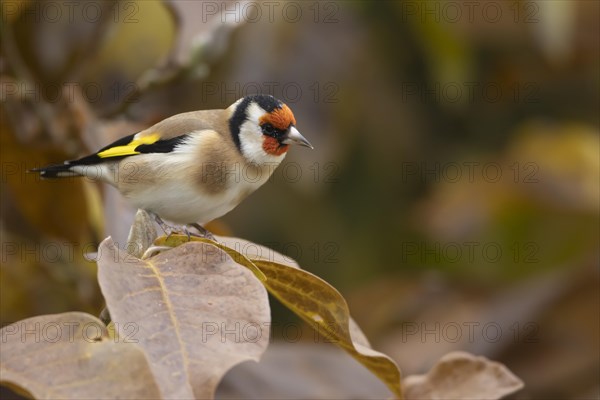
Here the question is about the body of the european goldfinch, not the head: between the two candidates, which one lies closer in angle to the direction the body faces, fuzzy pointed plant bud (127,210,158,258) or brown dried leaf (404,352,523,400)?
the brown dried leaf

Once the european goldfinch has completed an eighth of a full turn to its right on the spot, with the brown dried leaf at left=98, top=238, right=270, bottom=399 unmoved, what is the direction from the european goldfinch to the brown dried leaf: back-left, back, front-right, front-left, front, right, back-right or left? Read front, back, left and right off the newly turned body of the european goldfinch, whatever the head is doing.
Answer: front-right

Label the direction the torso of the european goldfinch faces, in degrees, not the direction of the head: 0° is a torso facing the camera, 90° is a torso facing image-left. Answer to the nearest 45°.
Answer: approximately 270°

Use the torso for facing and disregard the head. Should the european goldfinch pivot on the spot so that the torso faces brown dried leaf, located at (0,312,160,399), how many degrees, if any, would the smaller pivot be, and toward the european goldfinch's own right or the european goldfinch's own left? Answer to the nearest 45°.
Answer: approximately 90° to the european goldfinch's own right

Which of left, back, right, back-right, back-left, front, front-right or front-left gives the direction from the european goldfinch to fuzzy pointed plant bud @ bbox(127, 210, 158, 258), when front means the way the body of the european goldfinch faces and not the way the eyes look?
back

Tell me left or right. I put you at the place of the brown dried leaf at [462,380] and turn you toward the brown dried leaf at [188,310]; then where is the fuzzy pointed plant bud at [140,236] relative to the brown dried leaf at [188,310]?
right
